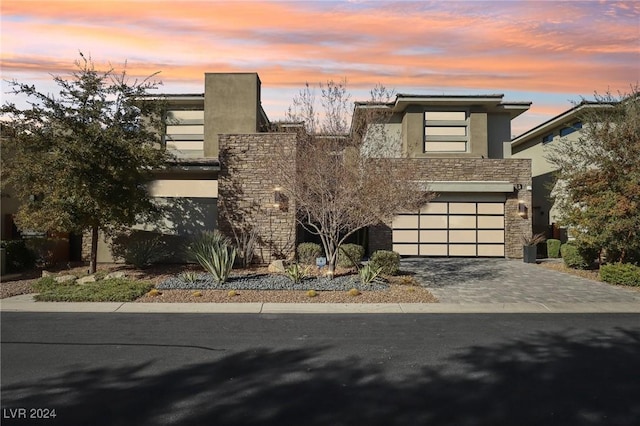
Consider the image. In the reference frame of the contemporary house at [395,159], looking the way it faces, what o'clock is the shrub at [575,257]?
The shrub is roughly at 10 o'clock from the contemporary house.

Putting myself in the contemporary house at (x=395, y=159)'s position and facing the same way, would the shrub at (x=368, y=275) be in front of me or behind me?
in front

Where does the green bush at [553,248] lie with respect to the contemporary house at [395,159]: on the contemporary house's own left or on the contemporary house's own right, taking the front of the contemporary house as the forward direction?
on the contemporary house's own left

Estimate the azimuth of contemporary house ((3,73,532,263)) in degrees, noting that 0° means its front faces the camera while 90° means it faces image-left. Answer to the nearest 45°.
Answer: approximately 0°

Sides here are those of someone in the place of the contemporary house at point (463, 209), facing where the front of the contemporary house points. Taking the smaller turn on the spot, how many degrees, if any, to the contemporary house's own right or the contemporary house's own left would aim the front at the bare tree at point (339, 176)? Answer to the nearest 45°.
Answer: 0° — it already faces it

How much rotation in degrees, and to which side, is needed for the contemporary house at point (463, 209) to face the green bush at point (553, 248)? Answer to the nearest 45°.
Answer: approximately 90° to its left

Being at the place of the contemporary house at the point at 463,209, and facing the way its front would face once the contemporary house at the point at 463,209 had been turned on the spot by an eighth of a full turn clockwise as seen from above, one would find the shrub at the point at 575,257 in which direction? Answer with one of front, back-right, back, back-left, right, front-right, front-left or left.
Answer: left

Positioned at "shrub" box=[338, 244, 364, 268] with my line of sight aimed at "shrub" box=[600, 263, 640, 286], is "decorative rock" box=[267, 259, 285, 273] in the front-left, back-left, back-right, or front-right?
back-right
